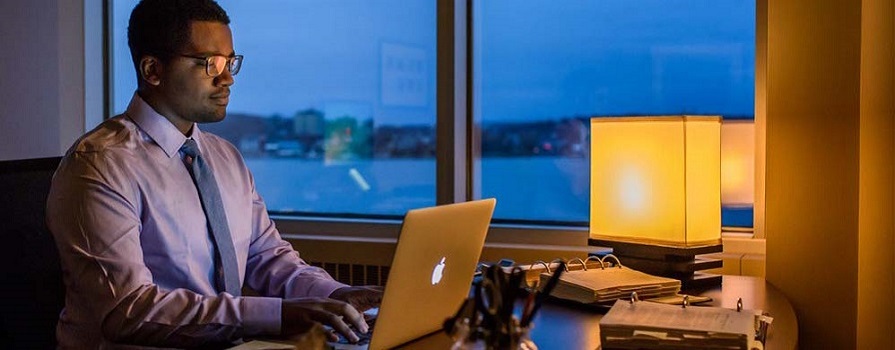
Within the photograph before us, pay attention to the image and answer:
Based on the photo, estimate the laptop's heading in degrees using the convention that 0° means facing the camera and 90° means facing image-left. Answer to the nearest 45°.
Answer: approximately 135°

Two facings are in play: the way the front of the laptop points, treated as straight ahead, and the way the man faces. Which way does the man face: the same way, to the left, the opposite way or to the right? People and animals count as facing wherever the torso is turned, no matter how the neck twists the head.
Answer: the opposite way

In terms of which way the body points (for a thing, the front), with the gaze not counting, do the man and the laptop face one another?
yes

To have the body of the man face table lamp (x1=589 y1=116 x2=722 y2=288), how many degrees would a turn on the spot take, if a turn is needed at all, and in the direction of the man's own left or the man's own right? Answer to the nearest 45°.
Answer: approximately 45° to the man's own left

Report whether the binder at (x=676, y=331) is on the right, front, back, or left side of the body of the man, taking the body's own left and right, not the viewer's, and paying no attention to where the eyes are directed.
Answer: front

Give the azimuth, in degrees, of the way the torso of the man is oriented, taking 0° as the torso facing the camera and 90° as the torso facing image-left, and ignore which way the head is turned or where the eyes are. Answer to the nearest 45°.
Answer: approximately 315°
